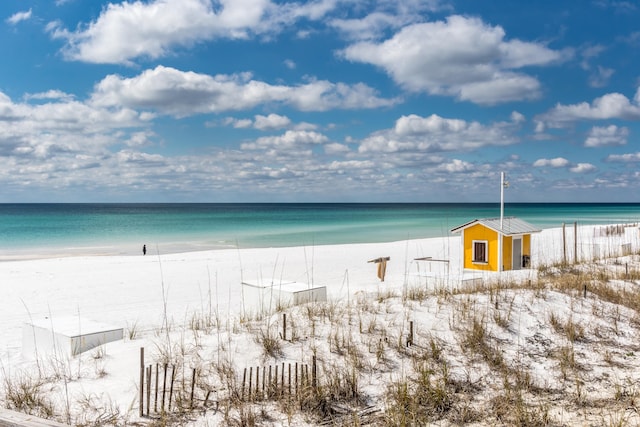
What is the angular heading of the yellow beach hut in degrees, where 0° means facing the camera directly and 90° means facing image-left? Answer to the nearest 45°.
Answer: approximately 315°

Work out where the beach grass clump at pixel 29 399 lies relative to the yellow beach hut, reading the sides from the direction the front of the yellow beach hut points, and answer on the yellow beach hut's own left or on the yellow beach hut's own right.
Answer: on the yellow beach hut's own right

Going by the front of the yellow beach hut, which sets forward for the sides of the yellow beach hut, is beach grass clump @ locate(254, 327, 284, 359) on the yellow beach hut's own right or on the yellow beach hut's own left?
on the yellow beach hut's own right
